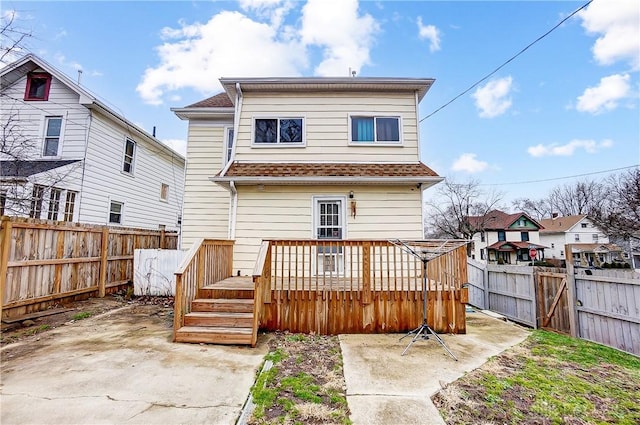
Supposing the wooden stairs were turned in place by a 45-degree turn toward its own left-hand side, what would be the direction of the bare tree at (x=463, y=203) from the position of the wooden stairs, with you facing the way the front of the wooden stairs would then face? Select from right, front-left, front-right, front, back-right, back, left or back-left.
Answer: left

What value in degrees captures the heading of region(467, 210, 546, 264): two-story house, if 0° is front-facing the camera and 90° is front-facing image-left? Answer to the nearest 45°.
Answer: approximately 0°

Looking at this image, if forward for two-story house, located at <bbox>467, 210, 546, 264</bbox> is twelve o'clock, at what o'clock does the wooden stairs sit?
The wooden stairs is roughly at 12 o'clock from the two-story house.

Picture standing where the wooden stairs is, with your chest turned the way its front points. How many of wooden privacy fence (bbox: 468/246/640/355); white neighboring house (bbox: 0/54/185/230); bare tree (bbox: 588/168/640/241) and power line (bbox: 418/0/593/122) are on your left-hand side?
3
